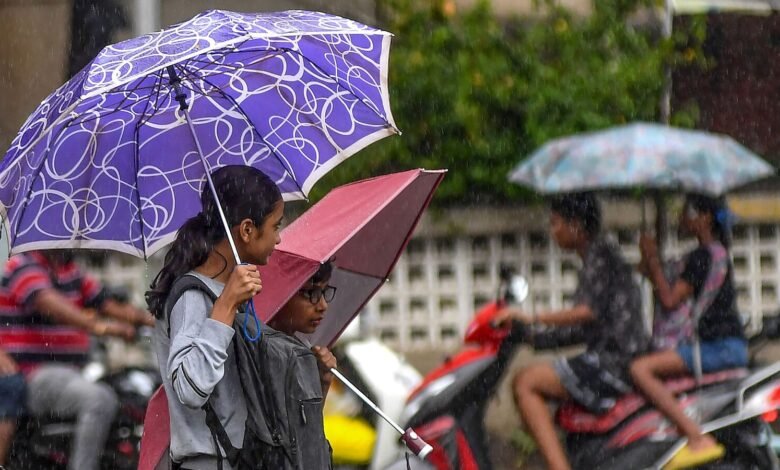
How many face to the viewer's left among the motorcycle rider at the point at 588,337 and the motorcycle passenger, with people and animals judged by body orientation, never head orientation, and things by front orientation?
2

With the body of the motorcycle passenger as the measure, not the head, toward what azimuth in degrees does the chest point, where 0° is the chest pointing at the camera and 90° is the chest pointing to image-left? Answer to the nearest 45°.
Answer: approximately 90°

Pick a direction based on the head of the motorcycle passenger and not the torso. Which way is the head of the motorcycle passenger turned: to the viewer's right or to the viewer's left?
to the viewer's left

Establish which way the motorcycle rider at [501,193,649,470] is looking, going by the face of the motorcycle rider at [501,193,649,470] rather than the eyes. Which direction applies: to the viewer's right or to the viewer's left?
to the viewer's left

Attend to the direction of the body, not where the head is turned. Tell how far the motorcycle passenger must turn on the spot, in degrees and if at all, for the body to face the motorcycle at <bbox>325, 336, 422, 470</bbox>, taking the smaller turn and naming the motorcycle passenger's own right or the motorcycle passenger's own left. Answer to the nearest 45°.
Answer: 0° — they already face it

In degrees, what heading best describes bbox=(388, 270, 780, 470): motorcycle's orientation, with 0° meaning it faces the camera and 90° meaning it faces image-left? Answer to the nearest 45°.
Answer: approximately 90°

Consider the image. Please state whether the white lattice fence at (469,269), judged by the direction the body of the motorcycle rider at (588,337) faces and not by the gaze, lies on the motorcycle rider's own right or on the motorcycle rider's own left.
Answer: on the motorcycle rider's own right

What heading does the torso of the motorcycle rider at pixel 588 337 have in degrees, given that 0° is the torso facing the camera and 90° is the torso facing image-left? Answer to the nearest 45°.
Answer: approximately 90°

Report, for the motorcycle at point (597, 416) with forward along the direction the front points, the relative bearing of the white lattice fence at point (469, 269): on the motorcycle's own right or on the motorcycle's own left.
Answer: on the motorcycle's own right

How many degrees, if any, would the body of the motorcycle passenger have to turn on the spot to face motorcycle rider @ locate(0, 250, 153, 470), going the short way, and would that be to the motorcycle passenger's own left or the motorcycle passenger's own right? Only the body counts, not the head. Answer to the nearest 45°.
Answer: approximately 45° to the motorcycle passenger's own left

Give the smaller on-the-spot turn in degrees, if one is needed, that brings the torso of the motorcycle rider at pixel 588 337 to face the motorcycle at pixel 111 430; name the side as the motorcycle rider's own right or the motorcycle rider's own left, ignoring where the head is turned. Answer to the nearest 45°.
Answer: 0° — they already face it
